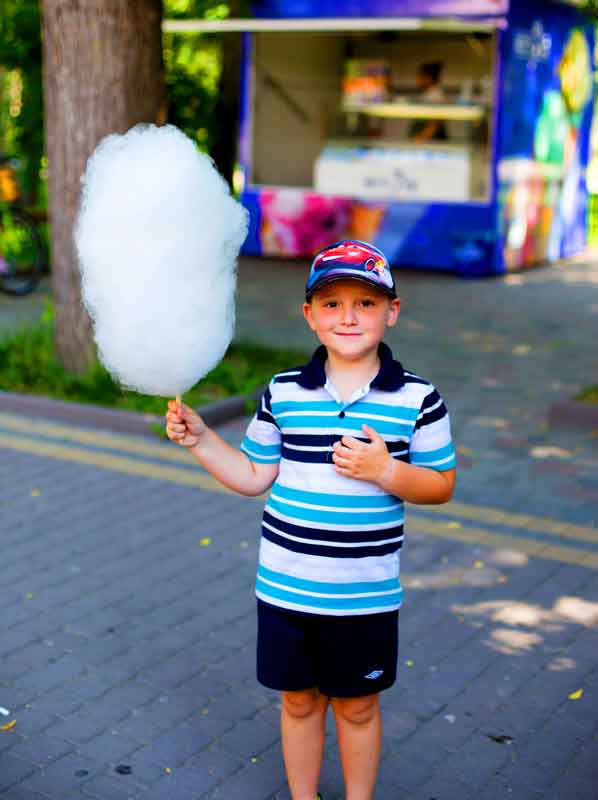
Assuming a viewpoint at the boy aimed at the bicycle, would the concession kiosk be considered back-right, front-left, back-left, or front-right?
front-right

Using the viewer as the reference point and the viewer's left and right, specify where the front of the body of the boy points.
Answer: facing the viewer

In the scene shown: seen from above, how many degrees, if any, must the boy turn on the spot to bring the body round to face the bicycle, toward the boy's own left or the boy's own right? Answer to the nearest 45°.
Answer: approximately 180°

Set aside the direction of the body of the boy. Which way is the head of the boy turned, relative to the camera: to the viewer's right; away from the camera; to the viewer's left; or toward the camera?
toward the camera

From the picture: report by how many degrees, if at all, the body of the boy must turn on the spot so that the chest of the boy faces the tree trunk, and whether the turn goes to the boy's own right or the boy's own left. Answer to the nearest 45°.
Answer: approximately 180°

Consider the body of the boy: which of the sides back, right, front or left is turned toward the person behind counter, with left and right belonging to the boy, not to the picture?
back

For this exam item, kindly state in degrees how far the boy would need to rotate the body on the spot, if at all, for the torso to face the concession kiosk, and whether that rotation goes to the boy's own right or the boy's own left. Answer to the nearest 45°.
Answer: approximately 180°
